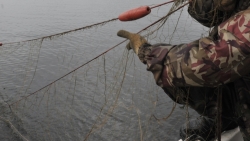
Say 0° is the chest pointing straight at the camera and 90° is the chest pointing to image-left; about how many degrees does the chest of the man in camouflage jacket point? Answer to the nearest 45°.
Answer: approximately 90°

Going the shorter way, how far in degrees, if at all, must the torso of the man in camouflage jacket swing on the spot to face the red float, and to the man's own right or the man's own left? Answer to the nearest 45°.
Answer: approximately 45° to the man's own right
